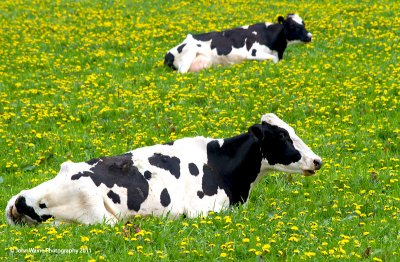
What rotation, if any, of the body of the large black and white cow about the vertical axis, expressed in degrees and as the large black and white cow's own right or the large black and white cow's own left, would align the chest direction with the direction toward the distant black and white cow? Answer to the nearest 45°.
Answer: approximately 90° to the large black and white cow's own left

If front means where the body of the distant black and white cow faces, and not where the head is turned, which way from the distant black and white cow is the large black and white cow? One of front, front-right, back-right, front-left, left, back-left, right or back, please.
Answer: right

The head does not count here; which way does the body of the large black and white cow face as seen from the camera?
to the viewer's right

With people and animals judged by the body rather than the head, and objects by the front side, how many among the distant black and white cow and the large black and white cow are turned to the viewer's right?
2

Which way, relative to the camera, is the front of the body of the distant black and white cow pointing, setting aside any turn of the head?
to the viewer's right
